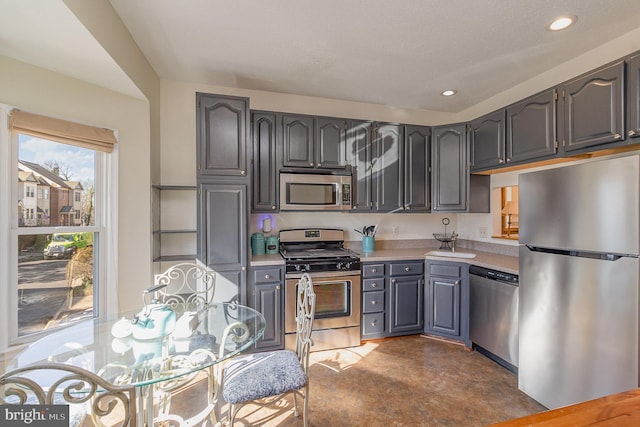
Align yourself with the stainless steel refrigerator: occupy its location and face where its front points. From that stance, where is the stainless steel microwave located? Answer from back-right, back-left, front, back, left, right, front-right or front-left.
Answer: front-right

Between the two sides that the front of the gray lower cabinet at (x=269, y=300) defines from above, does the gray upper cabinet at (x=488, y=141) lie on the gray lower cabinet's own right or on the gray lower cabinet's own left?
on the gray lower cabinet's own left

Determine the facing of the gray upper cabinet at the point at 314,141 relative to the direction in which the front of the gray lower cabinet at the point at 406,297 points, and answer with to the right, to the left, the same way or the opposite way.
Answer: the same way

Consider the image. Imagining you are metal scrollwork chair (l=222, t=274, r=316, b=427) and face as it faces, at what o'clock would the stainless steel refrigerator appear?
The stainless steel refrigerator is roughly at 6 o'clock from the metal scrollwork chair.

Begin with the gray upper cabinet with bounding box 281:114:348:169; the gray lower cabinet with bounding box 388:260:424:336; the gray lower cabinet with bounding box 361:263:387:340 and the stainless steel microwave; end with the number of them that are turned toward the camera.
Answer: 4

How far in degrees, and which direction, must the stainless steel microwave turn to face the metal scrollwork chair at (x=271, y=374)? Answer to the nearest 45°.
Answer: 0° — it already faces it

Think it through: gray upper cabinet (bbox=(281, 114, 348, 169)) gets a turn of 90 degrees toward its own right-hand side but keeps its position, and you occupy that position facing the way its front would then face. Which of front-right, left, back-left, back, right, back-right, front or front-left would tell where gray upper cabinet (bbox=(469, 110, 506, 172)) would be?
back

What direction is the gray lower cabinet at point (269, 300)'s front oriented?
toward the camera

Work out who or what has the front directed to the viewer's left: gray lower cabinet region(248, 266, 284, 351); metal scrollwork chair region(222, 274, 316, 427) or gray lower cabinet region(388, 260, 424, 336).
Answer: the metal scrollwork chair

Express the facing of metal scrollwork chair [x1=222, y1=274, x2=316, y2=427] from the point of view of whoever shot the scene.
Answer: facing to the left of the viewer

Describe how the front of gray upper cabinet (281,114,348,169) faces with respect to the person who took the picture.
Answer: facing the viewer

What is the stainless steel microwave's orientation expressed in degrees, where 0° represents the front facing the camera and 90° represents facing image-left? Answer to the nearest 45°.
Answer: approximately 0°

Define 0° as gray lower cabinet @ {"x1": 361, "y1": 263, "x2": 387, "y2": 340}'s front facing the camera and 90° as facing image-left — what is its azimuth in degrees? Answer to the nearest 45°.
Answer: approximately 0°

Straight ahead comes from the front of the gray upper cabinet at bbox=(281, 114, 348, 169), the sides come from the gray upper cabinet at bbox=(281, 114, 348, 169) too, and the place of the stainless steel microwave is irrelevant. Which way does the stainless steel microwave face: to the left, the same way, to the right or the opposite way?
the same way

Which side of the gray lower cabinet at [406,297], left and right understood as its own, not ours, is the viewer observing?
front

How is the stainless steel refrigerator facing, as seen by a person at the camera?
facing the viewer and to the left of the viewer

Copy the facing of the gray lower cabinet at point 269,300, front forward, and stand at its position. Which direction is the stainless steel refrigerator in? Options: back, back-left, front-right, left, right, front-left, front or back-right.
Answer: front-left

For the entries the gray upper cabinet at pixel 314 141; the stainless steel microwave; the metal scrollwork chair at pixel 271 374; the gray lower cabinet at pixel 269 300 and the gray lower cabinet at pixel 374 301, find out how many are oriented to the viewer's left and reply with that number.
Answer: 1
